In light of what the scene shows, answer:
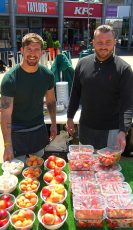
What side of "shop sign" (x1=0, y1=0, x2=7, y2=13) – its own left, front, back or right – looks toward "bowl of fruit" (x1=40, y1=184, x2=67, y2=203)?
front

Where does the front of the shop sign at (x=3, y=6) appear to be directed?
toward the camera

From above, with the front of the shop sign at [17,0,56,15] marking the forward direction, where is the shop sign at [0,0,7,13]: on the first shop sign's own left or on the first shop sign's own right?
on the first shop sign's own right

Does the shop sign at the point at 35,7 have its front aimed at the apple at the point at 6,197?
yes

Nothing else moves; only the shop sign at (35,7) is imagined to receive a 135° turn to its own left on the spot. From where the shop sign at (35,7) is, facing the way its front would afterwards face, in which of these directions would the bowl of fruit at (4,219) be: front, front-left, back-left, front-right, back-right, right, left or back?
back-right

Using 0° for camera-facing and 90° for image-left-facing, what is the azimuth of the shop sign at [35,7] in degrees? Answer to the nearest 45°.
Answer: approximately 0°

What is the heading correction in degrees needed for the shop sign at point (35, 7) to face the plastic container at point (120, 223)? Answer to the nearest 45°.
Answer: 0° — it already faces it

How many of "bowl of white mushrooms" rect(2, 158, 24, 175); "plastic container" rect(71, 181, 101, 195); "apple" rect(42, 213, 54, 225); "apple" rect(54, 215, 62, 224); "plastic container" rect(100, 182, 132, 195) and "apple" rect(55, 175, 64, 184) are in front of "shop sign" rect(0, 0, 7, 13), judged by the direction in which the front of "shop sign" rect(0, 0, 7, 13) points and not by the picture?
6

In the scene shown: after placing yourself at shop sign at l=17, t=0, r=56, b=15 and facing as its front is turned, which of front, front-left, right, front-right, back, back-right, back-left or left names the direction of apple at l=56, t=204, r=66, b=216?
front

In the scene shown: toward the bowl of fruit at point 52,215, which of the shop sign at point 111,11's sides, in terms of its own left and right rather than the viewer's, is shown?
front

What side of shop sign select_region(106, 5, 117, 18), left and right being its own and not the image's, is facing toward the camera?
front

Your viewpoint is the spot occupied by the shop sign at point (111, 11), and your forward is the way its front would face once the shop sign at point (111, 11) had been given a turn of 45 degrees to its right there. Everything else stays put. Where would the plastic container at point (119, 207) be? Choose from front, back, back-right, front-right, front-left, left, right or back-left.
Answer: front-left

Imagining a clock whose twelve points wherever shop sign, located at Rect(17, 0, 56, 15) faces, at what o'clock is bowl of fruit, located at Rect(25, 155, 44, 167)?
The bowl of fruit is roughly at 12 o'clock from the shop sign.

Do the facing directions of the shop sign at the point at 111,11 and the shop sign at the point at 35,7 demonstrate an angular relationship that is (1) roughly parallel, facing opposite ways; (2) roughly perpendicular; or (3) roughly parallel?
roughly parallel

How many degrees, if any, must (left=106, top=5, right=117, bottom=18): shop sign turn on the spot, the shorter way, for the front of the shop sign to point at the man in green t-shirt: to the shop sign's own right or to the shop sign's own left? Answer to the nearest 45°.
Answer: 0° — it already faces them

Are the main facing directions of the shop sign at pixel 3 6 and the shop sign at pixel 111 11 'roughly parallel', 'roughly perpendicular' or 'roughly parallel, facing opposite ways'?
roughly parallel

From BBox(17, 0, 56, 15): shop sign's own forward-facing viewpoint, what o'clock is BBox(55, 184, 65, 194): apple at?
The apple is roughly at 12 o'clock from the shop sign.
